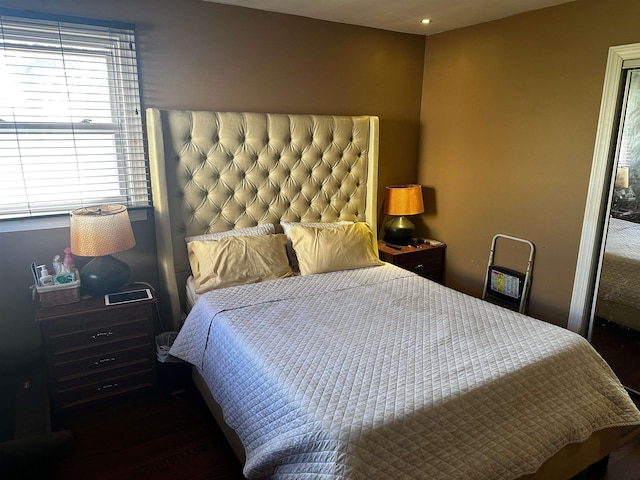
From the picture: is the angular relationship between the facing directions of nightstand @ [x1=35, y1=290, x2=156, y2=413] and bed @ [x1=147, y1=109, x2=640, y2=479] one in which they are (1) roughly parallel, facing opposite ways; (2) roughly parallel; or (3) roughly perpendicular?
roughly parallel

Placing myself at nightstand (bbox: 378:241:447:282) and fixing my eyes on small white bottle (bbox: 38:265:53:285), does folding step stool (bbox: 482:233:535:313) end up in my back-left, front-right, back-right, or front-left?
back-left

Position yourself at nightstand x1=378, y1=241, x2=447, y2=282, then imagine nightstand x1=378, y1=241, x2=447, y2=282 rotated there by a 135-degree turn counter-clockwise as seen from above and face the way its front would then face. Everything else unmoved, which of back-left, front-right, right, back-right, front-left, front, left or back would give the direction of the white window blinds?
back-left

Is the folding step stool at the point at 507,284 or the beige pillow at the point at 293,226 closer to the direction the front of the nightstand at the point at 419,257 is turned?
the folding step stool

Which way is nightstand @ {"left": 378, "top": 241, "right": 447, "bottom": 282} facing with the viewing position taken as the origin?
facing the viewer and to the right of the viewer

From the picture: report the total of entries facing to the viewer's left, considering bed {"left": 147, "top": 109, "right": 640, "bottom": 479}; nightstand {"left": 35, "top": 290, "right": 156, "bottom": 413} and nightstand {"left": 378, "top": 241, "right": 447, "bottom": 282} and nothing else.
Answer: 0

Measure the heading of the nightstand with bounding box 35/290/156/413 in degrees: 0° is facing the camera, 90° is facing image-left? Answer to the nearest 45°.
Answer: approximately 0°

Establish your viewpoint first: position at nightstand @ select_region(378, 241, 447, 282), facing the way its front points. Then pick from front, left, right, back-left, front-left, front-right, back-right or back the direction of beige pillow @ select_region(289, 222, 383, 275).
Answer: right

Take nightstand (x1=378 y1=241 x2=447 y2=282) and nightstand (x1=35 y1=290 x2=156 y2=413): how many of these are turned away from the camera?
0

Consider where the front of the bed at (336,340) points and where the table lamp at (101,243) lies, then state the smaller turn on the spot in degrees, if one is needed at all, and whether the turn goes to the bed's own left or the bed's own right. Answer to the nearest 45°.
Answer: approximately 135° to the bed's own right

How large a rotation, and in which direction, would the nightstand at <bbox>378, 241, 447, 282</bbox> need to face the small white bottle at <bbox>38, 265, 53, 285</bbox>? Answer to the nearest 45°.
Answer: approximately 90° to its right

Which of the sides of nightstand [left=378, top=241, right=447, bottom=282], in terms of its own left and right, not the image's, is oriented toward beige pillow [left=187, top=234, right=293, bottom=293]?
right

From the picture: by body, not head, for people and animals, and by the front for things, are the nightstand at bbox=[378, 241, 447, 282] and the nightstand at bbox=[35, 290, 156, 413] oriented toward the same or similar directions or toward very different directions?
same or similar directions
